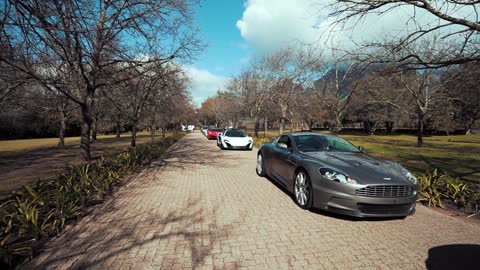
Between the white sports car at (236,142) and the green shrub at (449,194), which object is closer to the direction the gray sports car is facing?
the green shrub

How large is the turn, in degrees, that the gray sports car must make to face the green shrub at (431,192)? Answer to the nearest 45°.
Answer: approximately 90° to its left

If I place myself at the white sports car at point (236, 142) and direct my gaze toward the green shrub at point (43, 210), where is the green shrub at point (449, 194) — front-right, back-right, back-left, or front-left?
front-left

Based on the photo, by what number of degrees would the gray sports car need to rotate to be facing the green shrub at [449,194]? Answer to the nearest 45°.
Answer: approximately 90° to its left

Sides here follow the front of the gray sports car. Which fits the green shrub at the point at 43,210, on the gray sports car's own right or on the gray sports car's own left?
on the gray sports car's own right

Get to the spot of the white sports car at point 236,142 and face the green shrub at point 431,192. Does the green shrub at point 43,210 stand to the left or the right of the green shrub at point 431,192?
right

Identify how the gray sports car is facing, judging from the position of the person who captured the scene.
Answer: facing the viewer and to the right of the viewer

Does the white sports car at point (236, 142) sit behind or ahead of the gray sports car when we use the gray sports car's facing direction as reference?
behind
